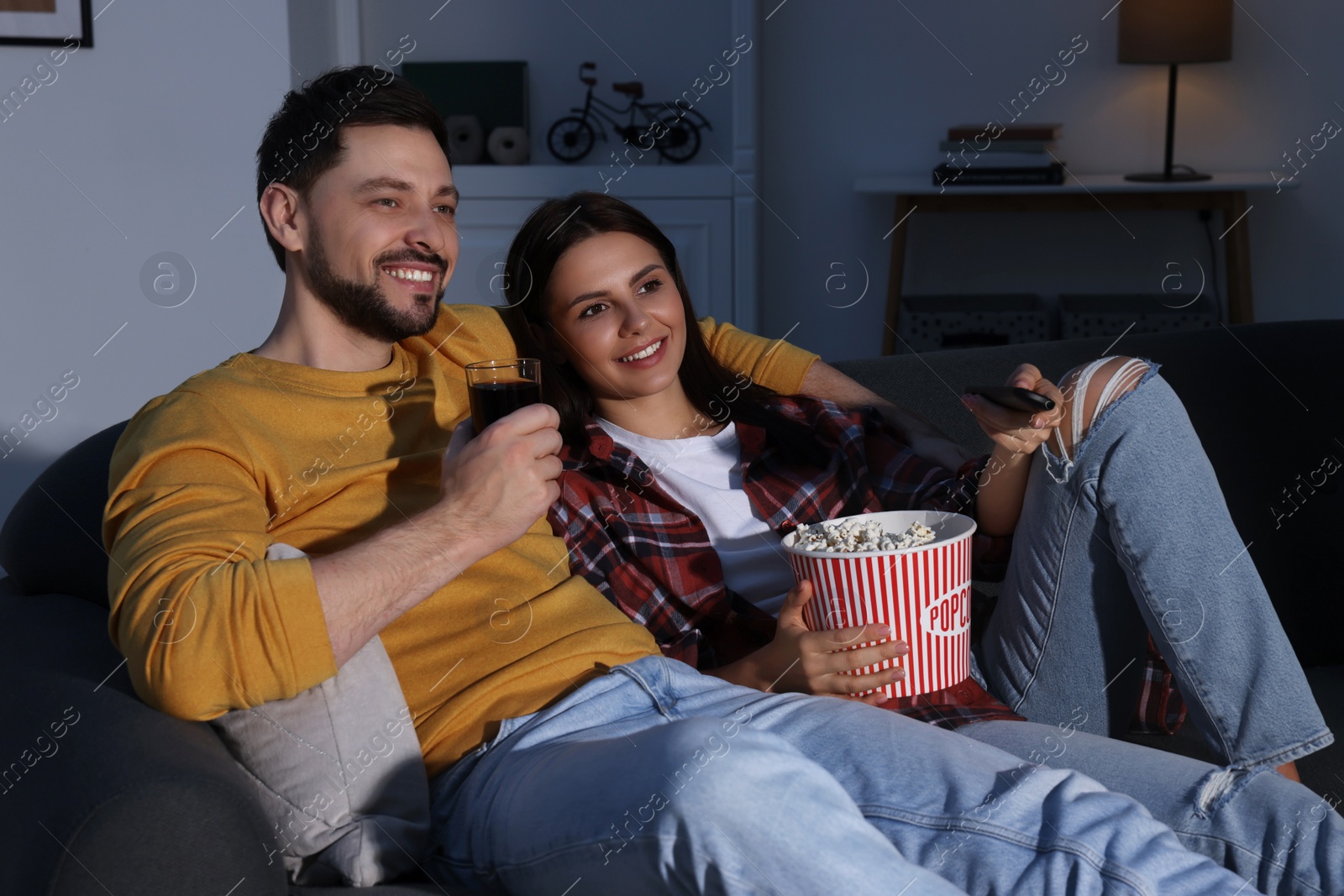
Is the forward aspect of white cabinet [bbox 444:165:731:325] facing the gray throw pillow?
yes

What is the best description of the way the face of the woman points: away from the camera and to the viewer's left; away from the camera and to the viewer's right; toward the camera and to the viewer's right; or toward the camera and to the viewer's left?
toward the camera and to the viewer's right

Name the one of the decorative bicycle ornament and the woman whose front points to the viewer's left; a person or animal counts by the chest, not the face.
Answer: the decorative bicycle ornament

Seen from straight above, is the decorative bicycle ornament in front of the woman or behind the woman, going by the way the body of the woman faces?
behind

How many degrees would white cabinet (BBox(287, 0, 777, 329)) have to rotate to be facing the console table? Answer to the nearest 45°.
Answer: approximately 90° to its left

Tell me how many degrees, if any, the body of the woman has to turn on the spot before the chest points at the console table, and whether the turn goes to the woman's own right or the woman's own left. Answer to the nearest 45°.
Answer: approximately 135° to the woman's own left

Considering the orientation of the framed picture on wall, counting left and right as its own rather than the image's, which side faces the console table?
left

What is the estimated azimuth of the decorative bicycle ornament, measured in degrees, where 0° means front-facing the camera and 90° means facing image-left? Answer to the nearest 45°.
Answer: approximately 90°

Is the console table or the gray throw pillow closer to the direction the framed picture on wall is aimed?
the gray throw pillow

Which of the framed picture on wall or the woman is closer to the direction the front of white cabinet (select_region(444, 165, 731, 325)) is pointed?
the woman

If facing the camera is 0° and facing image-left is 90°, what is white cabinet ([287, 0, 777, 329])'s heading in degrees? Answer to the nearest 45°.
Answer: approximately 0°

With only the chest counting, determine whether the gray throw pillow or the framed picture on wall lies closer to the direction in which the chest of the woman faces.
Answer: the gray throw pillow
